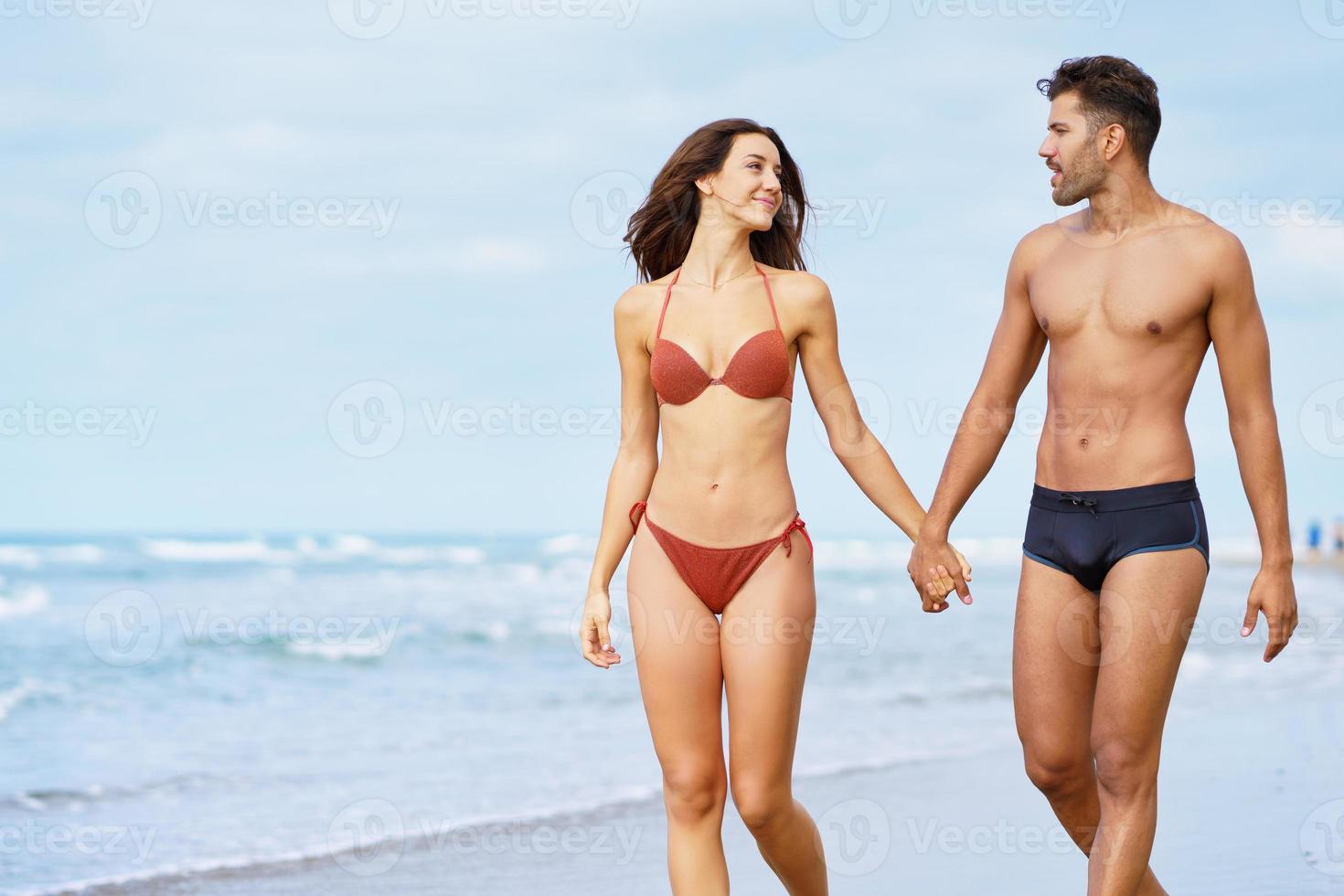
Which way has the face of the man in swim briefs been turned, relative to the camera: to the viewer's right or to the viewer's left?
to the viewer's left

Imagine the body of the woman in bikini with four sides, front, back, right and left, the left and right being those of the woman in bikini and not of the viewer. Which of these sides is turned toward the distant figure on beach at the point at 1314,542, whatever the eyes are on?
back

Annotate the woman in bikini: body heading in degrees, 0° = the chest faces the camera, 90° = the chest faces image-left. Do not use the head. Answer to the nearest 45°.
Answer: approximately 0°

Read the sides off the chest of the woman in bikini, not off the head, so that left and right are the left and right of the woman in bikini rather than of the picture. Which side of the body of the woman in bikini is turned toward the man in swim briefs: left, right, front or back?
left

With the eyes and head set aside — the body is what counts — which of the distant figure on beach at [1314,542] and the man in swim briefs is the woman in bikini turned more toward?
the man in swim briefs
